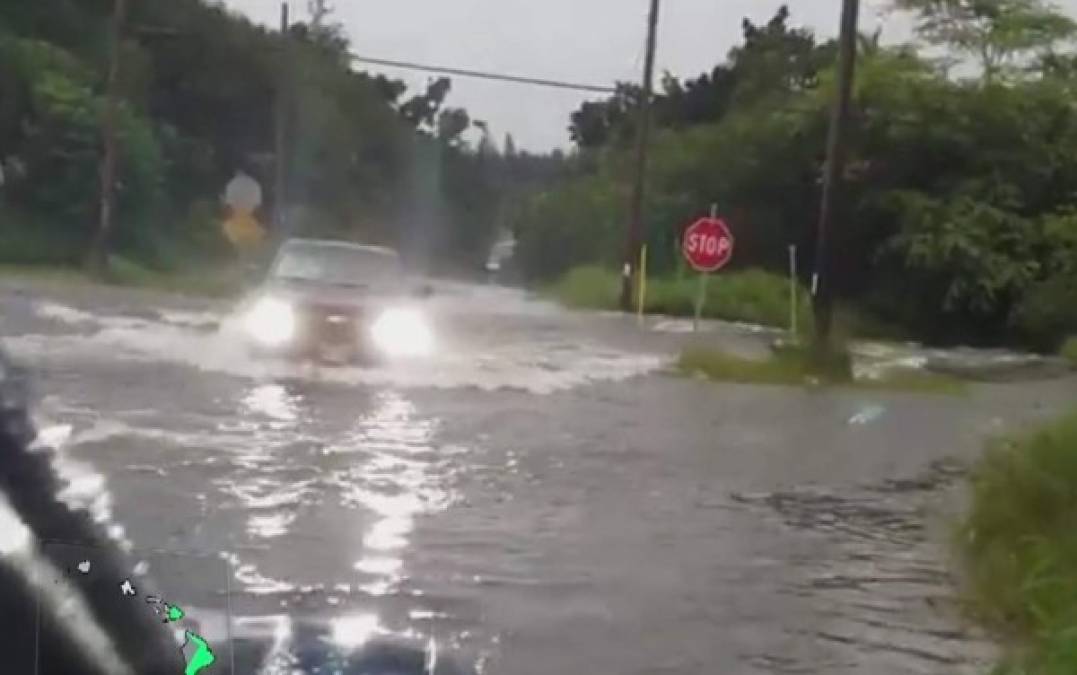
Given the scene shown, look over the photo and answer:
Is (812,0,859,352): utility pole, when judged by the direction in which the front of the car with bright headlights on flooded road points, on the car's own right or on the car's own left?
on the car's own left

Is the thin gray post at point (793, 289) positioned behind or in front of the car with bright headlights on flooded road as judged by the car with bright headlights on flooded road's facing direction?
behind

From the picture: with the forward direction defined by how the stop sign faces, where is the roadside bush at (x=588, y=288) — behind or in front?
behind

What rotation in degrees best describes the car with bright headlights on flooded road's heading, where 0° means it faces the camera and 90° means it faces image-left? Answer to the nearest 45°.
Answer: approximately 0°

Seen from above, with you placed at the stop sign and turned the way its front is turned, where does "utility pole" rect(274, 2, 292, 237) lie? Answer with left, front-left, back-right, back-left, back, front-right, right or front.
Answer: right

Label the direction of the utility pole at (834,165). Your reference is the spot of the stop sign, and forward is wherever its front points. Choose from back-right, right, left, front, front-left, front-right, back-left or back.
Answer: front

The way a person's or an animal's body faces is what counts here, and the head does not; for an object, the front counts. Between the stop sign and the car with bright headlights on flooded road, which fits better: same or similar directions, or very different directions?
same or similar directions

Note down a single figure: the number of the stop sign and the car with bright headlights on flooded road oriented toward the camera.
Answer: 2

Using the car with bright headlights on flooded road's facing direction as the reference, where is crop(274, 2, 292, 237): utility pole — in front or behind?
behind

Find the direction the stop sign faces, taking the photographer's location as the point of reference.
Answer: facing the viewer

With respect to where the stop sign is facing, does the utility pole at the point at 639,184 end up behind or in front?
behind
